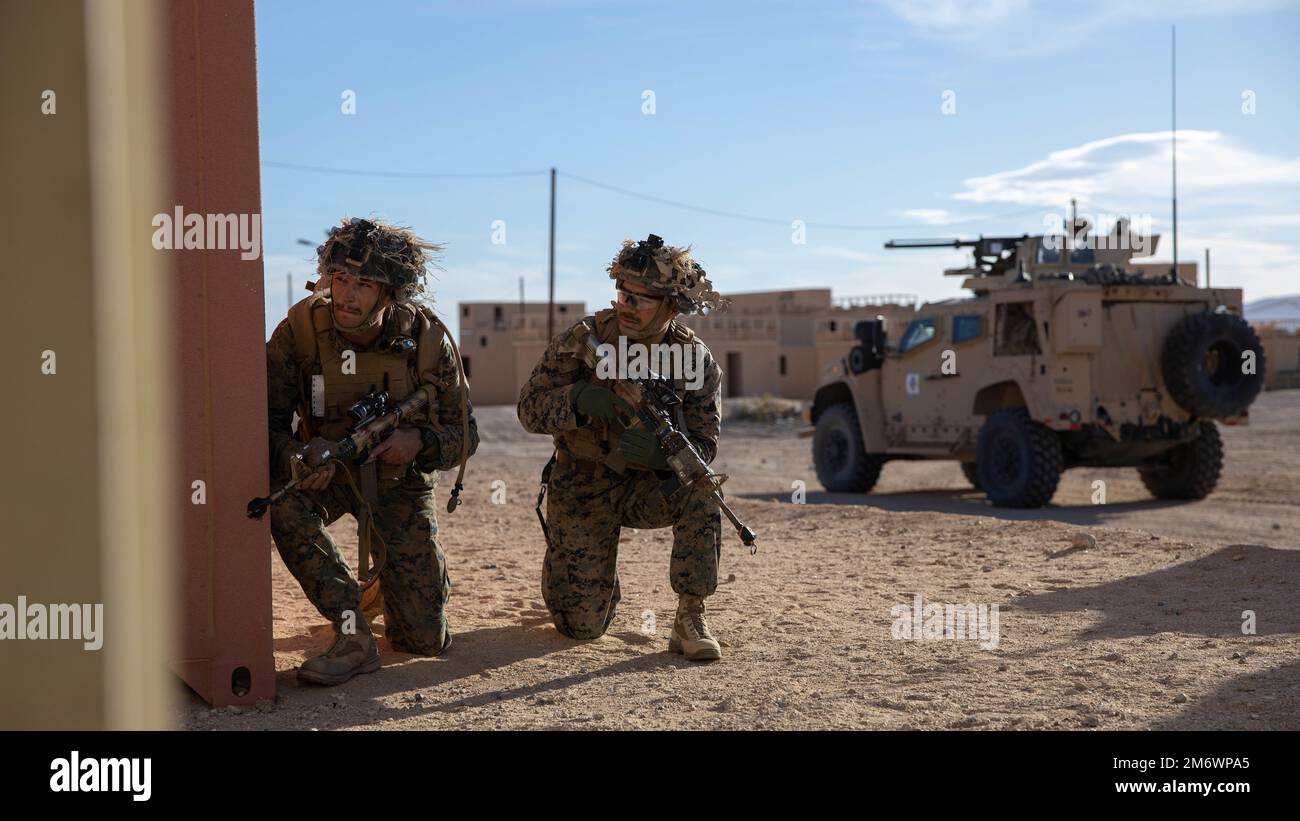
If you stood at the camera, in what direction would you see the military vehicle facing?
facing away from the viewer and to the left of the viewer

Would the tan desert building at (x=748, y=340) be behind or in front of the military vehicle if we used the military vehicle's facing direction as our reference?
in front

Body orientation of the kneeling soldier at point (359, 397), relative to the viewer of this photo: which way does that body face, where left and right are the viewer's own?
facing the viewer and to the left of the viewer

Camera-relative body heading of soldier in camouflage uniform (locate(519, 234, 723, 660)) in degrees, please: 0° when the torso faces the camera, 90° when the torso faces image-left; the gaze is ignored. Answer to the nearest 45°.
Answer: approximately 0°

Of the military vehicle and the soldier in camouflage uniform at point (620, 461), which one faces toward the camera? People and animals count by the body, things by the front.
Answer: the soldier in camouflage uniform

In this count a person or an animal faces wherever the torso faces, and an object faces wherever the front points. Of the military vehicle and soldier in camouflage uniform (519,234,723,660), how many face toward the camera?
1

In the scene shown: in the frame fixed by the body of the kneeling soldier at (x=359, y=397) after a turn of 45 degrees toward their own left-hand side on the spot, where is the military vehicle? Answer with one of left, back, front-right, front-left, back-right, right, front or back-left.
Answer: back-left

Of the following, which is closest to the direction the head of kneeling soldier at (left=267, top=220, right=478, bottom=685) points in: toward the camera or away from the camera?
toward the camera

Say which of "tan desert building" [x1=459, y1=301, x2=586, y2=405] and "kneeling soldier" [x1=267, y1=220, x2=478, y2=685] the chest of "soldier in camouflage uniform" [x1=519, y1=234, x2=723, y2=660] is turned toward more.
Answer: the kneeling soldier

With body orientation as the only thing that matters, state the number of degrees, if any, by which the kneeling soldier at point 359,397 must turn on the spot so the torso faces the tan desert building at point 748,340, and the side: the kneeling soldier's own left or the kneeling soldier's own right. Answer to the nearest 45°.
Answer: approximately 135° to the kneeling soldier's own right

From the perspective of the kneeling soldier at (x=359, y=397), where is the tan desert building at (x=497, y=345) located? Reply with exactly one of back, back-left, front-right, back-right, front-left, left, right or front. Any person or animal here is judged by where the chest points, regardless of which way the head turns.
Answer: back-right

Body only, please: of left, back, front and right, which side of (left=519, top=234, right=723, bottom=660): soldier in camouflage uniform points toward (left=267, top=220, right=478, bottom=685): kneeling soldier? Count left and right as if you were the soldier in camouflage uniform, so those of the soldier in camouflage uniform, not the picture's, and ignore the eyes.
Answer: right

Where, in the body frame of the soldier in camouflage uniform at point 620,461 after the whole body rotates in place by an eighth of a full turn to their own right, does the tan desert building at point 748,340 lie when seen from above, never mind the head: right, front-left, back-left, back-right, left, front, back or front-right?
back-right
